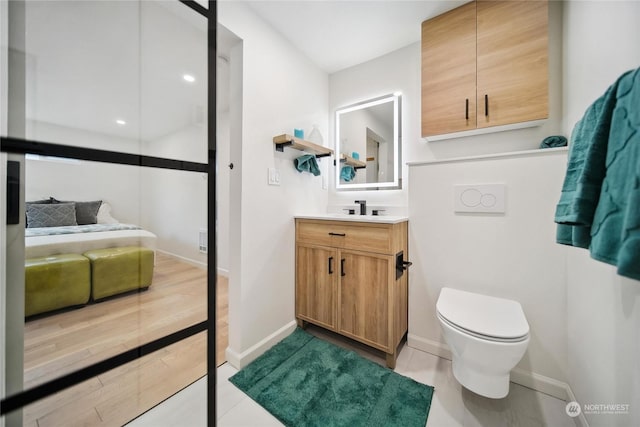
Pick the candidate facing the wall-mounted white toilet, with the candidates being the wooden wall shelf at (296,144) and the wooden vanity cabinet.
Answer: the wooden wall shelf

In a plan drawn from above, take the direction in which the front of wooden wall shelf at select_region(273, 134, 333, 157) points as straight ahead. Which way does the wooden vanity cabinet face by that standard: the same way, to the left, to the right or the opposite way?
to the right

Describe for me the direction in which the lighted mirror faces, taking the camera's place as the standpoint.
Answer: facing the viewer and to the left of the viewer

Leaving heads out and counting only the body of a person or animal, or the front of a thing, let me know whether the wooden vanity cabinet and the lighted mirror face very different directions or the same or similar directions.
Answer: same or similar directions

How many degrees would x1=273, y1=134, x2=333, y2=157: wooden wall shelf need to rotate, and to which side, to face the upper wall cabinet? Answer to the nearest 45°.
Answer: approximately 45° to its left

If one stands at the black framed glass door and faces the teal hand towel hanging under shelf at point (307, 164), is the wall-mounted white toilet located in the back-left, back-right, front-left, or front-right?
front-right

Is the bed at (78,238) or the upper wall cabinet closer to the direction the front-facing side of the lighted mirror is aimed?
the bed

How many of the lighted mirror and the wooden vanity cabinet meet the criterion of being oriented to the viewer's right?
0

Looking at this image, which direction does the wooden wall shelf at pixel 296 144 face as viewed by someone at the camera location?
facing the viewer and to the right of the viewer

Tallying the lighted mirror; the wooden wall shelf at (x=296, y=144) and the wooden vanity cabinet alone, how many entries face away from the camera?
0
